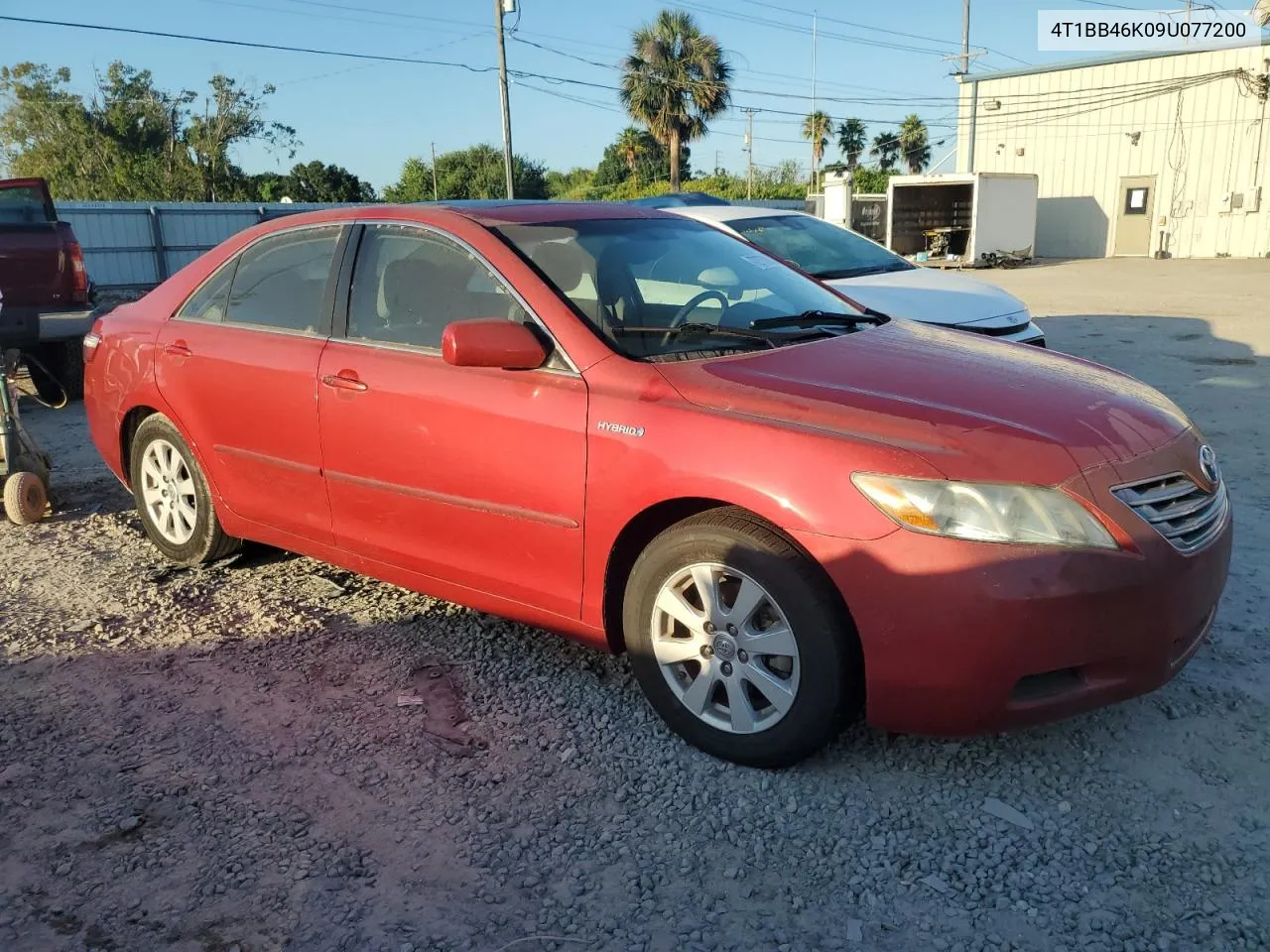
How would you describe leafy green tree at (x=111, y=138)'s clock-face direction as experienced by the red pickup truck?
The leafy green tree is roughly at 12 o'clock from the red pickup truck.

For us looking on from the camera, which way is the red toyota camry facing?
facing the viewer and to the right of the viewer

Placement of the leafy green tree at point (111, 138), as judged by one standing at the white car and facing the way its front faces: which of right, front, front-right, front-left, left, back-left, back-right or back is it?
back

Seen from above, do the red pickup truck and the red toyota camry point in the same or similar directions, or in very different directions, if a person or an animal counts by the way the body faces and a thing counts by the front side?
very different directions

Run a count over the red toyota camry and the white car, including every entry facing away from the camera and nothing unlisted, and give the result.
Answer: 0

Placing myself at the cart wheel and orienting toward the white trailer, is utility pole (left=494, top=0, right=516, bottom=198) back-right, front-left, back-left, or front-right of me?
front-left

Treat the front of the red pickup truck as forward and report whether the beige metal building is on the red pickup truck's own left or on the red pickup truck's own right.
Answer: on the red pickup truck's own right

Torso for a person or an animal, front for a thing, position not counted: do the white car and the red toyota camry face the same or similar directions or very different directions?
same or similar directions

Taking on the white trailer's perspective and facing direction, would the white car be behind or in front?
behind

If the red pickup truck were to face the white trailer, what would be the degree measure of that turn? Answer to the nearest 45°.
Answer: approximately 45° to its right

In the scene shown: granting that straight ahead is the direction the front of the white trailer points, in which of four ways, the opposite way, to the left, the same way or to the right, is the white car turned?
to the right

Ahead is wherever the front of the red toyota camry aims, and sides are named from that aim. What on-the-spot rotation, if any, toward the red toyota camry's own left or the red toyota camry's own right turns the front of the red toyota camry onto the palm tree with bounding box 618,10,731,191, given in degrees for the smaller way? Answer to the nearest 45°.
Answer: approximately 135° to the red toyota camry's own left

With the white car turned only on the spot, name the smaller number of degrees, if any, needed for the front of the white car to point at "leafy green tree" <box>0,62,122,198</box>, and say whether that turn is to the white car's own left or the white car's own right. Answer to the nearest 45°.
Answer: approximately 180°

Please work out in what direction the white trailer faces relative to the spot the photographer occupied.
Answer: facing away from the viewer and to the right of the viewer

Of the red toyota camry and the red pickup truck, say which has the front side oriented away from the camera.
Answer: the red pickup truck

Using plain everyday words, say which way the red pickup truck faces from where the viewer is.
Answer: facing away from the viewer

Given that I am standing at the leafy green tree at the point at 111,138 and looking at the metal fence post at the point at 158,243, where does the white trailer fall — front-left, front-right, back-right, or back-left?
front-left

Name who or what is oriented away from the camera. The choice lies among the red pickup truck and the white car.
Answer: the red pickup truck
